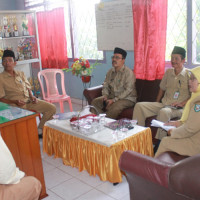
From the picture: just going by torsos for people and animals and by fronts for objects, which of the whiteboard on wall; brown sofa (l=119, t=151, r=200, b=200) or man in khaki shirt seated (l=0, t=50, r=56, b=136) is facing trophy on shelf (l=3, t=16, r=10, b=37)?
the brown sofa

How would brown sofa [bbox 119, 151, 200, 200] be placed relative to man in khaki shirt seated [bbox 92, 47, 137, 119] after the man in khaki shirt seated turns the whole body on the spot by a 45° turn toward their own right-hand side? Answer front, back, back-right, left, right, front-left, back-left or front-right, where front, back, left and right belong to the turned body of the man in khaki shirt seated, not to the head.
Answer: left

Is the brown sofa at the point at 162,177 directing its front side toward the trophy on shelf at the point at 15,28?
yes

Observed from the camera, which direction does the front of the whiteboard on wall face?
facing the viewer

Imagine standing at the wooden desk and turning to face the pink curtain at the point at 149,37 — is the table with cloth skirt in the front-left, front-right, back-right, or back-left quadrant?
front-right

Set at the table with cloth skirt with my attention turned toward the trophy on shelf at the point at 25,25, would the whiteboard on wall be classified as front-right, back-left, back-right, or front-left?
front-right

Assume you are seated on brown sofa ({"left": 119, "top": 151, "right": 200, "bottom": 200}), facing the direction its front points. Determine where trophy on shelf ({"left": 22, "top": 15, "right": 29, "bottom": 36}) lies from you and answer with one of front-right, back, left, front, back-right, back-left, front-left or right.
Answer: front

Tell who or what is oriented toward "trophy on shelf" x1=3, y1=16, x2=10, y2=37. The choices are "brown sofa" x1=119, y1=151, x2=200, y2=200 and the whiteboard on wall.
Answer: the brown sofa

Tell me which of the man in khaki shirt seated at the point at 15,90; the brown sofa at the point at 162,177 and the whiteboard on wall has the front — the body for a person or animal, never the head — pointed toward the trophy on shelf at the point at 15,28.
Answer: the brown sofa

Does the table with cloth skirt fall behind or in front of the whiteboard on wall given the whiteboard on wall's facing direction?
in front

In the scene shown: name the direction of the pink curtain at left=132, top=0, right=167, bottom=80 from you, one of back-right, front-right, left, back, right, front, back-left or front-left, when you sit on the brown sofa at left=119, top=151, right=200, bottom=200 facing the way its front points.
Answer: front-right

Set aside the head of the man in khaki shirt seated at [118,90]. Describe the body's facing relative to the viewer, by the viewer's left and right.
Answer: facing the viewer and to the left of the viewer

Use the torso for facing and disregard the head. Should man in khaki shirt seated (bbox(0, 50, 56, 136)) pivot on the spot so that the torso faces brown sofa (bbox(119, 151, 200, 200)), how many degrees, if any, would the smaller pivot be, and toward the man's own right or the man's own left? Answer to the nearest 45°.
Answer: approximately 45° to the man's own right

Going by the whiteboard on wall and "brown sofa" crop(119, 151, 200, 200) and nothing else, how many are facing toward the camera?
1

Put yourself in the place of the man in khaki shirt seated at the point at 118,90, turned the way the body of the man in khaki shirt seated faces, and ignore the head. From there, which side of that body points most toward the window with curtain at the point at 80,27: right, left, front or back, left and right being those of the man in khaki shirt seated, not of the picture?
right

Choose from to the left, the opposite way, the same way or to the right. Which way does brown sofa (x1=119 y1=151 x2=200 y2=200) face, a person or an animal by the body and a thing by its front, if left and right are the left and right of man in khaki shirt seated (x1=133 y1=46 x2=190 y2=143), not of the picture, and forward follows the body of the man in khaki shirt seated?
to the right

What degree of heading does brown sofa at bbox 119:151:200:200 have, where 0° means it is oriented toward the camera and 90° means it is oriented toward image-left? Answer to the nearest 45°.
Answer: approximately 135°
